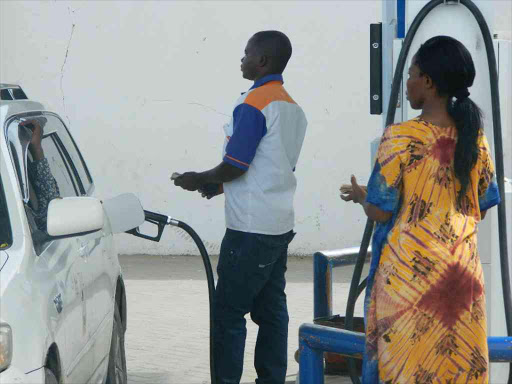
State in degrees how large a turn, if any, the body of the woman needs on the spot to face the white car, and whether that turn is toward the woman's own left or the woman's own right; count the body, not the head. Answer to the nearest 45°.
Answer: approximately 45° to the woman's own left

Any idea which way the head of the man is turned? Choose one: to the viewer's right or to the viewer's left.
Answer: to the viewer's left

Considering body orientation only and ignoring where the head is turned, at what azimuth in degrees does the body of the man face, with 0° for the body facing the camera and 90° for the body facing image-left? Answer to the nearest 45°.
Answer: approximately 135°

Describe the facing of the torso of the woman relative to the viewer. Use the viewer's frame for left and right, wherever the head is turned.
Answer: facing away from the viewer and to the left of the viewer

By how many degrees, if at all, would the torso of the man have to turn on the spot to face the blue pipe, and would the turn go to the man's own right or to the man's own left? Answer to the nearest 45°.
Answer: approximately 135° to the man's own left

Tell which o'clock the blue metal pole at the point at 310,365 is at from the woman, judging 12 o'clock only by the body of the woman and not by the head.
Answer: The blue metal pole is roughly at 10 o'clock from the woman.

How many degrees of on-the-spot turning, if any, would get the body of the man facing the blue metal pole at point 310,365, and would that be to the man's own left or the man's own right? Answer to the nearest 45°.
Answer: approximately 135° to the man's own left
